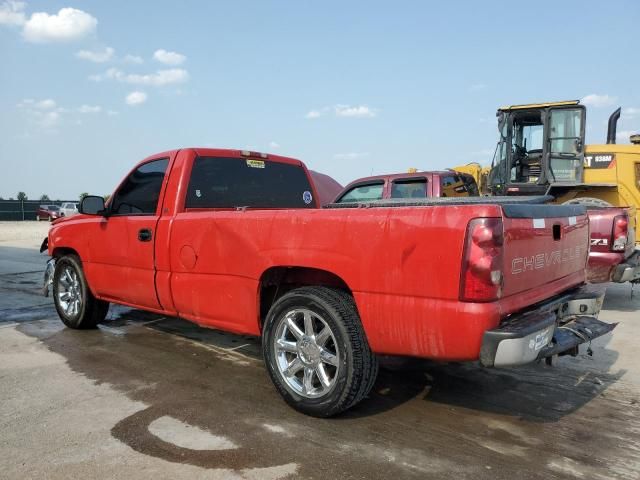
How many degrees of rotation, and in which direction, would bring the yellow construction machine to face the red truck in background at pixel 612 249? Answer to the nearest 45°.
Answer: approximately 90° to its left

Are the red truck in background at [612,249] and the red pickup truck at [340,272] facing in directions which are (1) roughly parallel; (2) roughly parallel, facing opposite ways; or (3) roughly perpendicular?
roughly parallel

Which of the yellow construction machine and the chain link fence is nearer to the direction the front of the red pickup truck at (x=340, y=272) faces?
the chain link fence

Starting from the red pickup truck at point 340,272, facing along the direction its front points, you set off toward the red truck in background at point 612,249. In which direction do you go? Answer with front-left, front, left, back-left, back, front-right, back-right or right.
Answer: right

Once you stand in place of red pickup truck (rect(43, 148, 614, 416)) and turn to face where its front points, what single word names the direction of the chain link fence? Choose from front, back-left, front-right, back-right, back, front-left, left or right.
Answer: front

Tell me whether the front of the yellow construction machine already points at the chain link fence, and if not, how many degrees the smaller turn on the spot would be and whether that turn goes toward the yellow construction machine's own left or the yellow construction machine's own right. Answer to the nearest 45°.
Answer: approximately 45° to the yellow construction machine's own right

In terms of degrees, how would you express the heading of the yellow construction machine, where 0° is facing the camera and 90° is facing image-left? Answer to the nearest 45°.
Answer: approximately 90°

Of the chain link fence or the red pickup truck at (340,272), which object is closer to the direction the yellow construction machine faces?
the chain link fence

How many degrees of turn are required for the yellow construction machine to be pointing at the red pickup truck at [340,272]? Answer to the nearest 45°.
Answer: approximately 90° to its left

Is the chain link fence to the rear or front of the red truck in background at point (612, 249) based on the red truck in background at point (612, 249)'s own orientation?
to the front

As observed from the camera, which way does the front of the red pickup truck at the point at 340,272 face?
facing away from the viewer and to the left of the viewer

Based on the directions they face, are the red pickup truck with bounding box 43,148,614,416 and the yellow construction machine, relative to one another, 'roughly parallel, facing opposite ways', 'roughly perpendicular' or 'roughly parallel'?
roughly parallel

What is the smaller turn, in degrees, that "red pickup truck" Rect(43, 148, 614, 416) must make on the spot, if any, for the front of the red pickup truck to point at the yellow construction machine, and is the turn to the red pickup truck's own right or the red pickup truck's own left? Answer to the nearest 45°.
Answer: approximately 90° to the red pickup truck's own right
